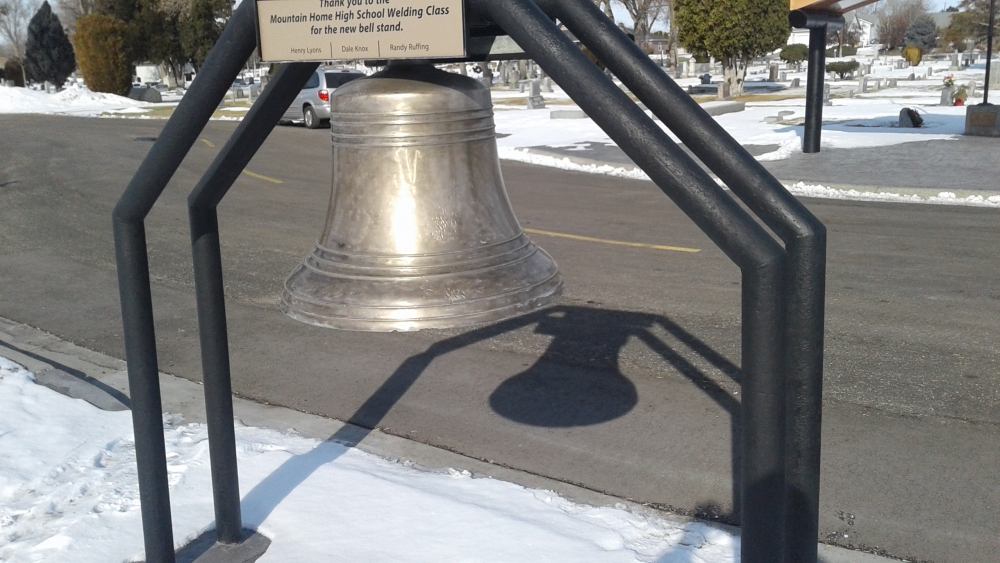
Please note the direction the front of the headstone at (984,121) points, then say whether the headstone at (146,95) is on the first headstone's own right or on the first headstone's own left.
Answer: on the first headstone's own right

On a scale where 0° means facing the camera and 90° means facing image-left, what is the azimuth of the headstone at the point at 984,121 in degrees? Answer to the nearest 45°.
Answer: approximately 0°

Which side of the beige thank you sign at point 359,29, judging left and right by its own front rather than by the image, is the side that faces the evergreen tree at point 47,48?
back

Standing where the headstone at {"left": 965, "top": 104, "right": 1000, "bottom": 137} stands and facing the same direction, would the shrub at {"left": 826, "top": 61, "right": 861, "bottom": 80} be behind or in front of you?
behind

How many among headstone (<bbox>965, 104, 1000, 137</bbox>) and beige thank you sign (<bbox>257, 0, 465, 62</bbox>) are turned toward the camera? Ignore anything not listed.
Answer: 2

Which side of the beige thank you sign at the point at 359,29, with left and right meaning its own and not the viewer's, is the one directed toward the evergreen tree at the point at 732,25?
back

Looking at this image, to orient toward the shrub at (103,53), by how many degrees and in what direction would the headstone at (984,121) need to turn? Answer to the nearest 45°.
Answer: approximately 90° to its right

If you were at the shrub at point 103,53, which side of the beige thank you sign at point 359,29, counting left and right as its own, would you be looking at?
back

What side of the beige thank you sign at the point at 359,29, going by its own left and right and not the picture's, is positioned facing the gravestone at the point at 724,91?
back

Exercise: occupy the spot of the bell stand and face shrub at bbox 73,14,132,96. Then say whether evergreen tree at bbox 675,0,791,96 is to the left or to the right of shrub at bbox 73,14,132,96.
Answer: right

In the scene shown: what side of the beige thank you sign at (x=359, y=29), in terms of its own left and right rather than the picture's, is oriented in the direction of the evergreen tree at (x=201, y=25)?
back

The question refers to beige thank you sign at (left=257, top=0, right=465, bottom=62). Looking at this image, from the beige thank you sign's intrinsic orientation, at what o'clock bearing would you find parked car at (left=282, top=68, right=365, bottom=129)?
The parked car is roughly at 6 o'clock from the beige thank you sign.
